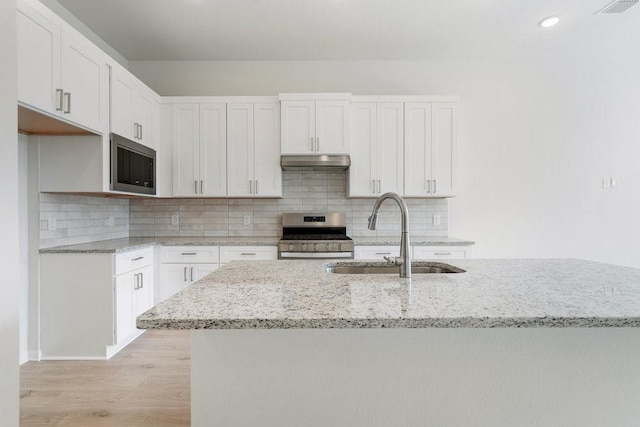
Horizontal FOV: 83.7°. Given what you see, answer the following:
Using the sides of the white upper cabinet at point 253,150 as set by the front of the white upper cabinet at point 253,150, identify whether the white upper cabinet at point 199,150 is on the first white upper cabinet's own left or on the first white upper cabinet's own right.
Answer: on the first white upper cabinet's own right

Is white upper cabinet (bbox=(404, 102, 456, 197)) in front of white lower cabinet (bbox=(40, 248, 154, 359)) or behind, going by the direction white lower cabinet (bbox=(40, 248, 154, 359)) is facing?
in front

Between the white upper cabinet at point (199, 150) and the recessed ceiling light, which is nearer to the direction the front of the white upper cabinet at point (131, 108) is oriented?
the recessed ceiling light

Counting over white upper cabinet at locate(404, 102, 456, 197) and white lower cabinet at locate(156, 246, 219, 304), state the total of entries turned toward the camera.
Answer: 2

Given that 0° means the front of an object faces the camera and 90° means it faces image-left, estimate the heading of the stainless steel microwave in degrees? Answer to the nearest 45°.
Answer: approximately 315°

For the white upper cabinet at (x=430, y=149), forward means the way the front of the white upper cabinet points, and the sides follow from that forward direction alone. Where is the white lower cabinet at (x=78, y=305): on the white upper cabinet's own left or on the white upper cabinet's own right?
on the white upper cabinet's own right

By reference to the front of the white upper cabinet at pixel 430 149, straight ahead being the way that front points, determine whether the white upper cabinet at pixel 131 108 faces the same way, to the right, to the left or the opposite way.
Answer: to the left

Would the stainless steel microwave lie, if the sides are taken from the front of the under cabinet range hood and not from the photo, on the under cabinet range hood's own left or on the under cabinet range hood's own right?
on the under cabinet range hood's own right

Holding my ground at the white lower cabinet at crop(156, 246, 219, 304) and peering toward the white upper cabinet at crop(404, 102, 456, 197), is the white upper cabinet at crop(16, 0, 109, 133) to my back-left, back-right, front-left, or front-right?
back-right

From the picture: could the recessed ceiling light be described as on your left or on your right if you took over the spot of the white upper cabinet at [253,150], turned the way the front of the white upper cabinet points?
on your left

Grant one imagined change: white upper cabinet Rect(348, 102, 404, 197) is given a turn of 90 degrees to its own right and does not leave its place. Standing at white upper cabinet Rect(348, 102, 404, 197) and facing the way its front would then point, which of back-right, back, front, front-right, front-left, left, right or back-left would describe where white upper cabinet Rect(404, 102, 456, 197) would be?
back
